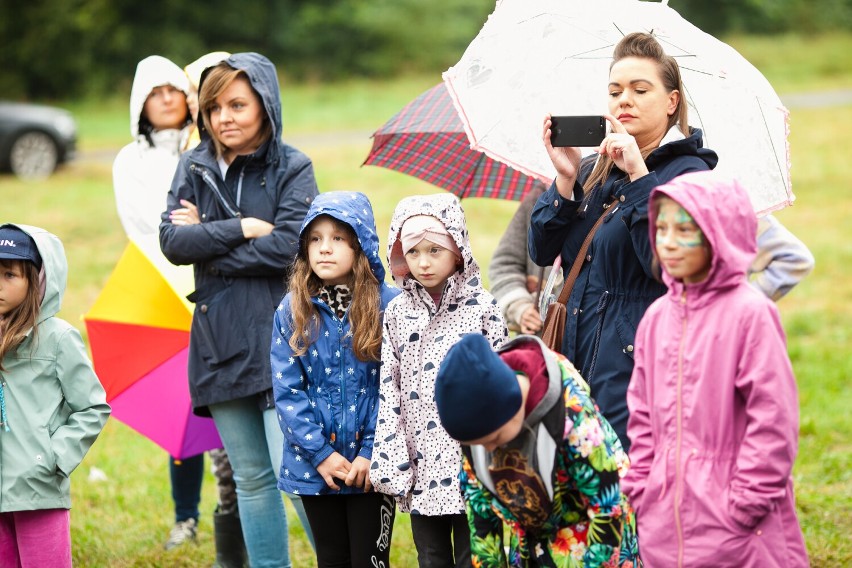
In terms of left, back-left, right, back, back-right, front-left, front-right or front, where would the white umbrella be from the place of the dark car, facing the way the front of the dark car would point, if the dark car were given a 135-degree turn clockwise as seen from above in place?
front-left

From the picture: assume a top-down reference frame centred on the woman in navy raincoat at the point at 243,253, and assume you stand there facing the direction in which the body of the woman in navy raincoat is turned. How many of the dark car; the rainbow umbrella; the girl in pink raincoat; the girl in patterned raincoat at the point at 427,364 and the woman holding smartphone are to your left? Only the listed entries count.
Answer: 3

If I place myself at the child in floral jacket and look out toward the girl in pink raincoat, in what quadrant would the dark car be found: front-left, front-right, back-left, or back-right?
back-left

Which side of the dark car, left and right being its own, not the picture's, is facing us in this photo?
right

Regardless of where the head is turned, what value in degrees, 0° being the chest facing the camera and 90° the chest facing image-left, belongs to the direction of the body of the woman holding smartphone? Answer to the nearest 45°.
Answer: approximately 45°

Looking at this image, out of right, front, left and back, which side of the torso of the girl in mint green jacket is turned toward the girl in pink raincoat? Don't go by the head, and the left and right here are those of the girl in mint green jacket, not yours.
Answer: left

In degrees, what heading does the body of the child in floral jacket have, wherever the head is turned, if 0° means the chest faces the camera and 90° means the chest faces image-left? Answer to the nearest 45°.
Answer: approximately 45°

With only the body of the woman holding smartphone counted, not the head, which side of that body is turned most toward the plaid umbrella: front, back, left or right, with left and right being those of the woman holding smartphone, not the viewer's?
right
